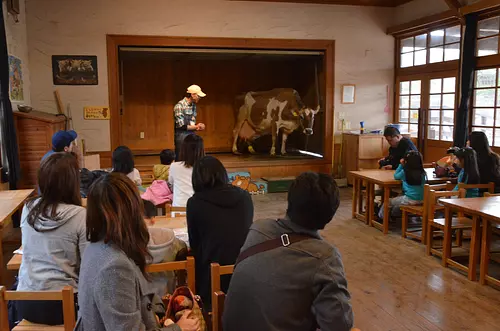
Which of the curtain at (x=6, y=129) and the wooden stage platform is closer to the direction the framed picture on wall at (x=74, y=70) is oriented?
the curtain

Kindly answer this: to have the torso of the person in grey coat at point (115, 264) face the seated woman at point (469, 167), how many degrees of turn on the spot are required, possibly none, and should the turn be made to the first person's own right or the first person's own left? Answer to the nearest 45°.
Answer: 0° — they already face them

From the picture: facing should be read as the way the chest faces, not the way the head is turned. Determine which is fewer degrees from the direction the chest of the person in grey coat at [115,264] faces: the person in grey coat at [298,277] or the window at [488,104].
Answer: the window

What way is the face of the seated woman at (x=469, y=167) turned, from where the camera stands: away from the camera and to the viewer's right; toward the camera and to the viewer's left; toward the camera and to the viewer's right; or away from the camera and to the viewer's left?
away from the camera and to the viewer's left

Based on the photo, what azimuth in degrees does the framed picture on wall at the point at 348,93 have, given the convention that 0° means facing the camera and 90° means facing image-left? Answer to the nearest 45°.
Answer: approximately 0°

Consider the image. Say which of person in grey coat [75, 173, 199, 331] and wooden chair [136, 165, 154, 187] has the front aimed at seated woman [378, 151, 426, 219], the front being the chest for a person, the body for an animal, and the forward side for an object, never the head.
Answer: the person in grey coat

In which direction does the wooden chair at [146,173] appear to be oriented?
away from the camera

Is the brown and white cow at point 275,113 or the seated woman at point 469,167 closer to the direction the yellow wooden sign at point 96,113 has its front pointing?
the seated woman
